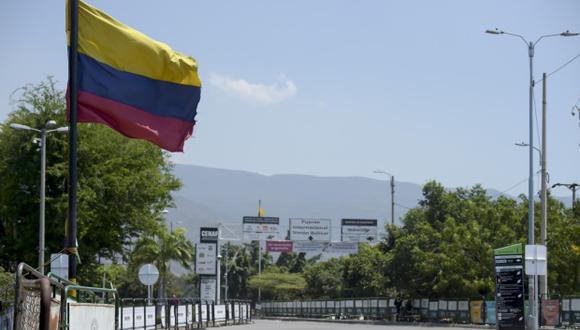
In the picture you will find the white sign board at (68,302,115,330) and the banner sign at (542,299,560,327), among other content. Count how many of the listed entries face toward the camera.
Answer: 2

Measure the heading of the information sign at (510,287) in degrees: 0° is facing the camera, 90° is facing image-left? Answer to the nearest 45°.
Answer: approximately 0°

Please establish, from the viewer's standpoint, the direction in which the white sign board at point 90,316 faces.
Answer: facing the viewer

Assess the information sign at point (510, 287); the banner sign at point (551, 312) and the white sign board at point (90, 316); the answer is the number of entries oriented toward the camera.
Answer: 3

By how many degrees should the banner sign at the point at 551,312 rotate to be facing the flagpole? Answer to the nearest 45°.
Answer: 0° — it already faces it
